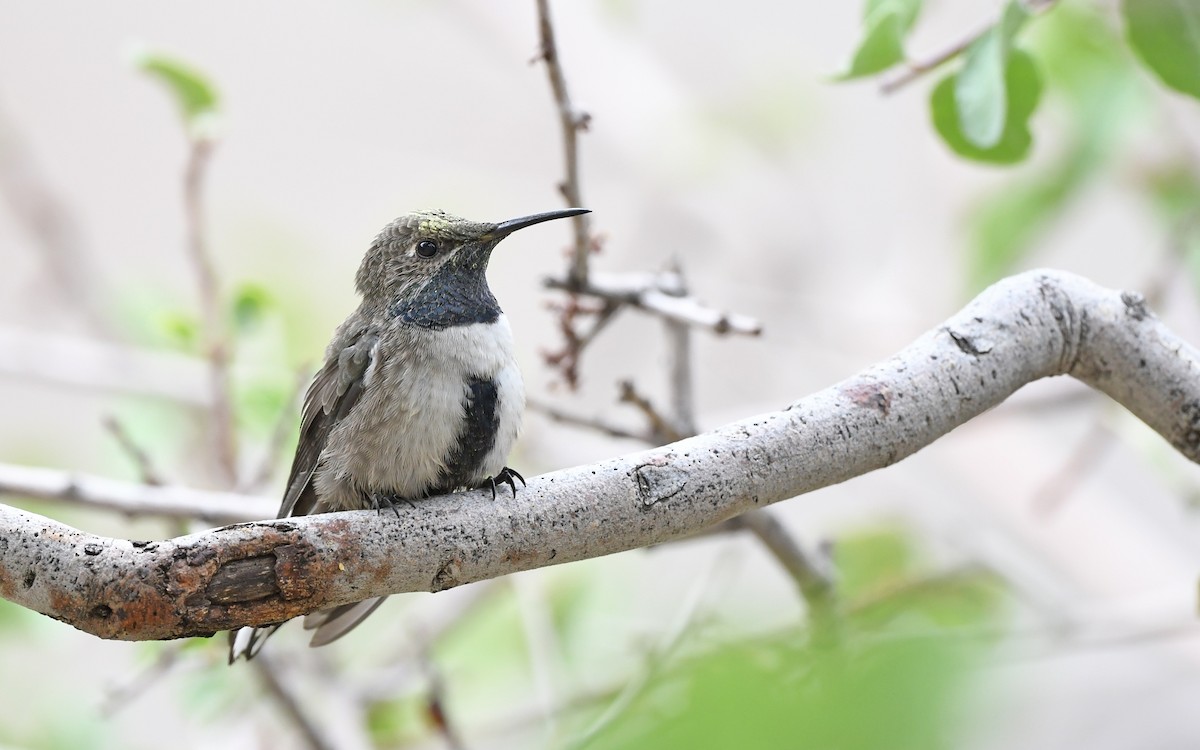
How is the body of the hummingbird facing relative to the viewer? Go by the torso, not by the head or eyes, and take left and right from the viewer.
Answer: facing the viewer and to the right of the viewer

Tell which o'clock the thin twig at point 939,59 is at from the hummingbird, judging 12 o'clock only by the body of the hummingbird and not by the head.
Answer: The thin twig is roughly at 11 o'clock from the hummingbird.

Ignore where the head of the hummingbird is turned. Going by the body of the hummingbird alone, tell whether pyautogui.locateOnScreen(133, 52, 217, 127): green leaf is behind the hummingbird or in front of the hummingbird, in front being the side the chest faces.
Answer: behind

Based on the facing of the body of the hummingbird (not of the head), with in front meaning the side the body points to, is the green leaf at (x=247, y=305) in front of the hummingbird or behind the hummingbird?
behind
